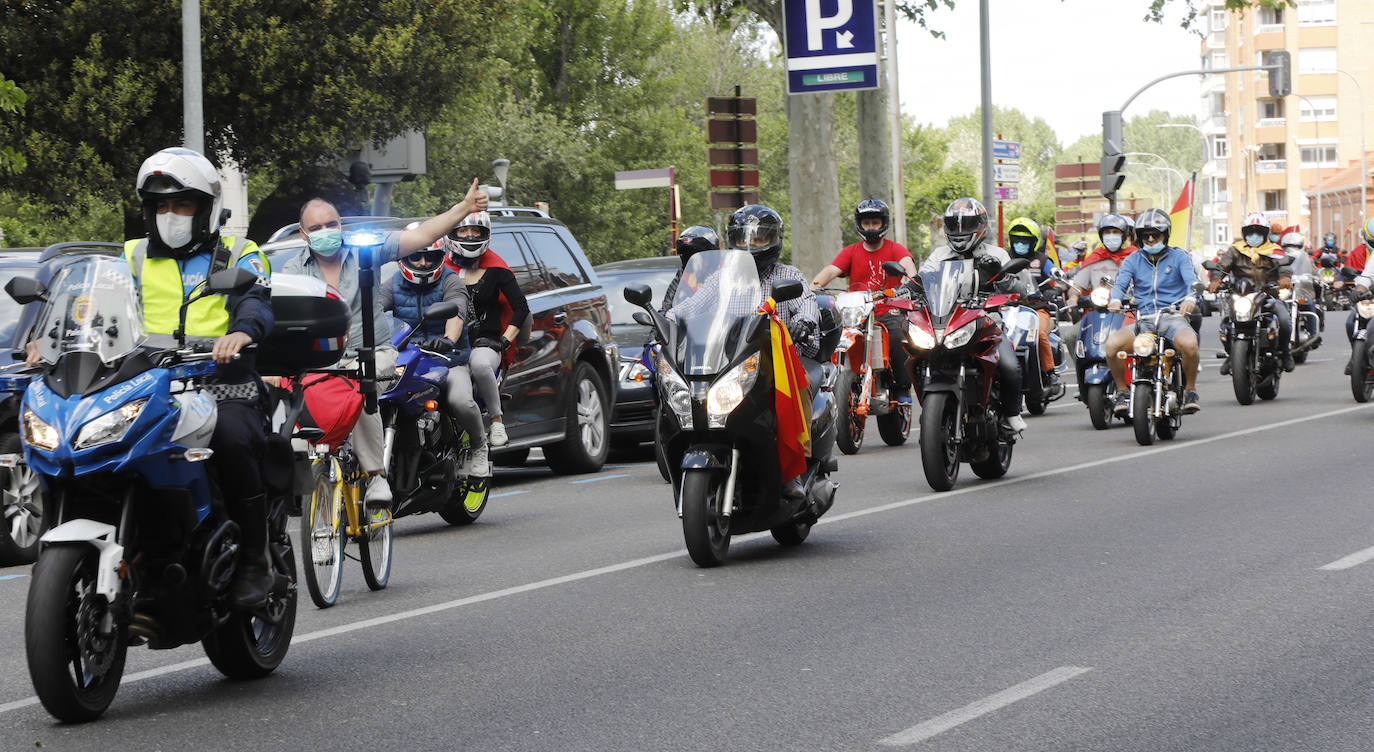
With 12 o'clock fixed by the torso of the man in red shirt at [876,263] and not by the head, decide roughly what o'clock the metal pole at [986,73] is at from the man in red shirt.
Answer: The metal pole is roughly at 6 o'clock from the man in red shirt.

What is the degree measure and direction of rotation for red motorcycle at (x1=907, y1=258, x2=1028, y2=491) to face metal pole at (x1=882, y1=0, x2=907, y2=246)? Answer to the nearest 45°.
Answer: approximately 135° to its right

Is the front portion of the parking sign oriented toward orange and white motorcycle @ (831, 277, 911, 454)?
yes

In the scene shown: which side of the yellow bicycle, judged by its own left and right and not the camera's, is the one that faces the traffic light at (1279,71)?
back

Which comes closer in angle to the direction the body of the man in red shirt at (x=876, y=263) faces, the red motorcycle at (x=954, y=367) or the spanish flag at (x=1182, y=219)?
the red motorcycle

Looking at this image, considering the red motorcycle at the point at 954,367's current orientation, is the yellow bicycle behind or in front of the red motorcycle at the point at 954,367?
in front

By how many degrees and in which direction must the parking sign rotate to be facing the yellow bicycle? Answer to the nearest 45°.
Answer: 0° — it already faces it

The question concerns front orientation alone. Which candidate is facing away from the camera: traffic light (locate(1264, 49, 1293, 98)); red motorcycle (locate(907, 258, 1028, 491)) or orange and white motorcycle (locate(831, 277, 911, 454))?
the traffic light

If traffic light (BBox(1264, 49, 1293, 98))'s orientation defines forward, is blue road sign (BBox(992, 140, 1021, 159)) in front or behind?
behind

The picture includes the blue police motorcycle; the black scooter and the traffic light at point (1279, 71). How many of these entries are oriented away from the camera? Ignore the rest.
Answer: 1

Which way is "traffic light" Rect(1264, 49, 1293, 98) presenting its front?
away from the camera
